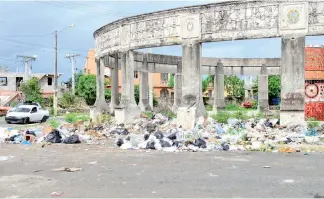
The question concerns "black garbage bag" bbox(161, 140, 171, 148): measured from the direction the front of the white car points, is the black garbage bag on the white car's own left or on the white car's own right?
on the white car's own left

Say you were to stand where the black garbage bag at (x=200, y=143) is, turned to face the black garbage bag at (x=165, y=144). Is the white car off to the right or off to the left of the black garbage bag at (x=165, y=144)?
right

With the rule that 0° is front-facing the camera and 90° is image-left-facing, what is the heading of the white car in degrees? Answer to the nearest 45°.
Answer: approximately 45°

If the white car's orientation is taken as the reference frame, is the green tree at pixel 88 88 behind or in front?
behind
